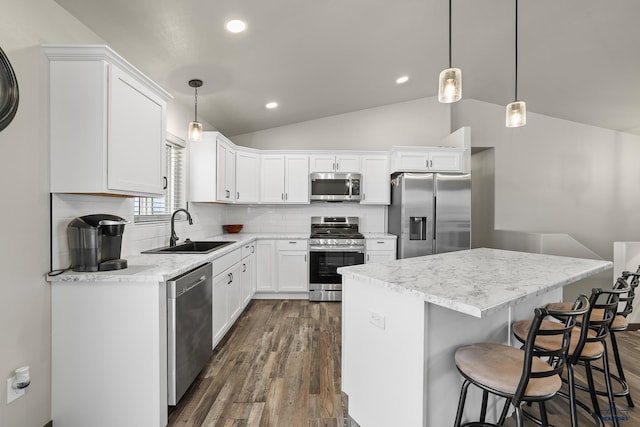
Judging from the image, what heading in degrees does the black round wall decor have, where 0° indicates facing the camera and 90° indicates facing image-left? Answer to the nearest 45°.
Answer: approximately 315°

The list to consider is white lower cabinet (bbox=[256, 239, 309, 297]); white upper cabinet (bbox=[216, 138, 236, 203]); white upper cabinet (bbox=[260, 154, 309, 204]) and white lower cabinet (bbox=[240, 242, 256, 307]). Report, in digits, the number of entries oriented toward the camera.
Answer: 2

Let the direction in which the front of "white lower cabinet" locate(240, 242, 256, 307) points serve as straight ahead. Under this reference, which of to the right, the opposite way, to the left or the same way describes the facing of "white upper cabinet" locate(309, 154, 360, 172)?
to the right

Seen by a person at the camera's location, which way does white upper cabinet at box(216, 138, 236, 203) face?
facing to the right of the viewer

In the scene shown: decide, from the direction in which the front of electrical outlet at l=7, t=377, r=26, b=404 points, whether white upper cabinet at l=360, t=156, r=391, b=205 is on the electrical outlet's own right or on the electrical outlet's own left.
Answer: on the electrical outlet's own left

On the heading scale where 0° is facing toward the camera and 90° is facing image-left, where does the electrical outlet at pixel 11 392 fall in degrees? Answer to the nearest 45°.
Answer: approximately 315°

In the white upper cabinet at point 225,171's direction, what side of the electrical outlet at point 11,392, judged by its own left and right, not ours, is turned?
left

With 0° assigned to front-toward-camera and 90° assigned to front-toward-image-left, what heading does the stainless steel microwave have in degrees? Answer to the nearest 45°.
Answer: approximately 0°

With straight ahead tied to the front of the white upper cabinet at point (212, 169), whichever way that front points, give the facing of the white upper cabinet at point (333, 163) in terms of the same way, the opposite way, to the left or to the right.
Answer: to the right

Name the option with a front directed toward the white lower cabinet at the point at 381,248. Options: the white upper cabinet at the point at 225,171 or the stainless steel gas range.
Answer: the white upper cabinet

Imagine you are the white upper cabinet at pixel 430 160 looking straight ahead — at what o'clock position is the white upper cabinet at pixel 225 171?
the white upper cabinet at pixel 225 171 is roughly at 2 o'clock from the white upper cabinet at pixel 430 160.

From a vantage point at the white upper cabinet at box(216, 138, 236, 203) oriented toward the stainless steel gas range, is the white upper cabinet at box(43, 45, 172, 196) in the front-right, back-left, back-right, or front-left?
back-right

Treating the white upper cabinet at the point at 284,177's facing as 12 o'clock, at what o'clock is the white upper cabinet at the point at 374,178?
the white upper cabinet at the point at 374,178 is roughly at 9 o'clock from the white upper cabinet at the point at 284,177.
